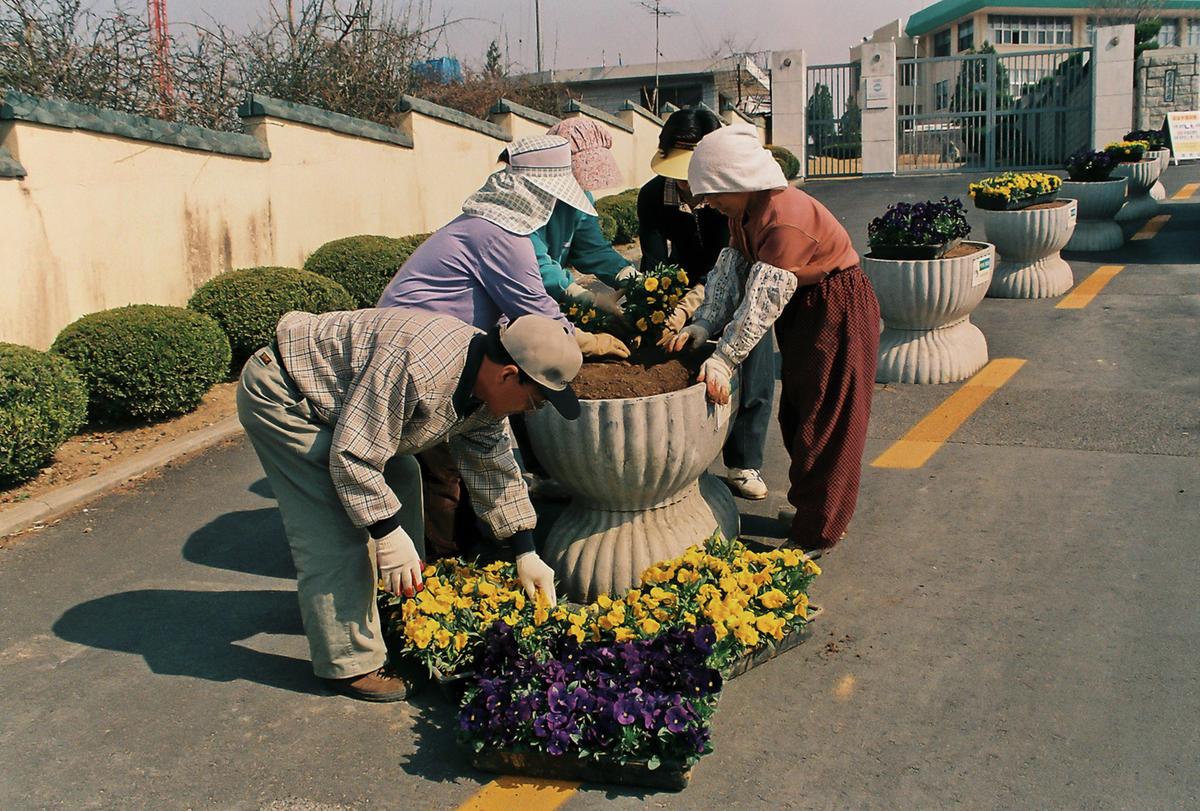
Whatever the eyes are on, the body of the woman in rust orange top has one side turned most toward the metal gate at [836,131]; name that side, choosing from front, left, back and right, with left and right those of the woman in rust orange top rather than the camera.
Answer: right

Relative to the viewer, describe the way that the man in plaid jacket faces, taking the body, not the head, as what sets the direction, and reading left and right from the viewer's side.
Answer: facing to the right of the viewer

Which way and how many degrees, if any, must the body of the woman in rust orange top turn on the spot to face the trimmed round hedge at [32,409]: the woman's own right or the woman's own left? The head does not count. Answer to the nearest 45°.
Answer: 0° — they already face it

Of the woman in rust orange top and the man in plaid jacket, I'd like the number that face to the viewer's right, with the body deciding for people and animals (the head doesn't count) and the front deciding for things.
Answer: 1

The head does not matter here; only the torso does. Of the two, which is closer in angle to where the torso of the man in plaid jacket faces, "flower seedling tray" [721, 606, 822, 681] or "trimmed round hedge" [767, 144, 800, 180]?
the flower seedling tray

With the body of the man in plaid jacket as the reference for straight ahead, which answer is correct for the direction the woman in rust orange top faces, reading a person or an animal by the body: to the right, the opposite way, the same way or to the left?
the opposite way

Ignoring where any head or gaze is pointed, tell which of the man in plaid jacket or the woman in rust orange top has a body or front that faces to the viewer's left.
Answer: the woman in rust orange top

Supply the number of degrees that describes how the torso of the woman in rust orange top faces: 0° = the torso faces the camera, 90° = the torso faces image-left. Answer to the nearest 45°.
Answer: approximately 90°

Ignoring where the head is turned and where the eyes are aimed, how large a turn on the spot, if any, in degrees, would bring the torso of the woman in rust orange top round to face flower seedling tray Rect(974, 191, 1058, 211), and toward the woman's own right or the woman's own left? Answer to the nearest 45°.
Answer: approximately 90° to the woman's own right

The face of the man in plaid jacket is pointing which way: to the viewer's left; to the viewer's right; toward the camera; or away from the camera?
to the viewer's right
